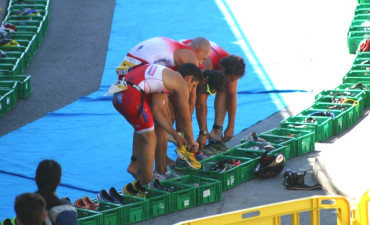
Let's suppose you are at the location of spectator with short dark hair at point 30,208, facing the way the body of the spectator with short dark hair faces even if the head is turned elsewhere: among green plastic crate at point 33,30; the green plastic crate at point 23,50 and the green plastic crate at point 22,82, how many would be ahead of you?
3

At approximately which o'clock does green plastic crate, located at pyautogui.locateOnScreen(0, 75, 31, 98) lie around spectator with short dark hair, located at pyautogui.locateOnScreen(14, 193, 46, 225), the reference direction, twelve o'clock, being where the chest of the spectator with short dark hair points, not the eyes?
The green plastic crate is roughly at 12 o'clock from the spectator with short dark hair.

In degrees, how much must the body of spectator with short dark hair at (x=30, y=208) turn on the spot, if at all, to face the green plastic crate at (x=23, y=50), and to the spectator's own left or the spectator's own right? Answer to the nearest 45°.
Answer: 0° — they already face it

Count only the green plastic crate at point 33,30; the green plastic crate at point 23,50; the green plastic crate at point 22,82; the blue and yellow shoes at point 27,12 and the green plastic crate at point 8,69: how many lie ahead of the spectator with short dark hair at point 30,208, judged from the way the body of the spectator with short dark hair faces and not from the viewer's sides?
5

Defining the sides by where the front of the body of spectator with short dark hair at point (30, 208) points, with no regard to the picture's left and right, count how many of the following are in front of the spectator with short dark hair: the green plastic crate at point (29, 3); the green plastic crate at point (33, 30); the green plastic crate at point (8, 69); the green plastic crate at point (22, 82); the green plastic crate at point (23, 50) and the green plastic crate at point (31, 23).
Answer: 6

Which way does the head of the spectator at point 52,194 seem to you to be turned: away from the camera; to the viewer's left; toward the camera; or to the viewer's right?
away from the camera

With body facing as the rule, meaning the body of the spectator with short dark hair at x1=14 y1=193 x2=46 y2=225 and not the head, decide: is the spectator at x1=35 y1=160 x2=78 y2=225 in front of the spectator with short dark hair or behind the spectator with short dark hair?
in front

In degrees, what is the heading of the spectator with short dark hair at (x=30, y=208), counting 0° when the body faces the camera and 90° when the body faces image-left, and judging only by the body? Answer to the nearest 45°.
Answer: approximately 180°

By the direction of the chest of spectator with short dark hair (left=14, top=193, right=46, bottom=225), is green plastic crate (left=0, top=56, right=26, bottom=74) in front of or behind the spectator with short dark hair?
in front

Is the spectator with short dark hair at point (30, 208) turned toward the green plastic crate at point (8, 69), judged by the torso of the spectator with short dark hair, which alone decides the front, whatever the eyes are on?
yes

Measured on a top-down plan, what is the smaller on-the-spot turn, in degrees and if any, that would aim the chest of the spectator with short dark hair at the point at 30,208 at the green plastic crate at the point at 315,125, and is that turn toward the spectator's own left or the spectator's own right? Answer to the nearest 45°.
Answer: approximately 45° to the spectator's own right

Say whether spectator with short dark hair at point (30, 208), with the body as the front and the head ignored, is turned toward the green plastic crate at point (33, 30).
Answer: yes

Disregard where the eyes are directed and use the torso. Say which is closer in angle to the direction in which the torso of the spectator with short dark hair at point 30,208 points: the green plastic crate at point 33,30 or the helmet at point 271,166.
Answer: the green plastic crate

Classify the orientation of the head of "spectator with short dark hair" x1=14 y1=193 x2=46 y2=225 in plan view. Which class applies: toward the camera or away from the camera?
away from the camera

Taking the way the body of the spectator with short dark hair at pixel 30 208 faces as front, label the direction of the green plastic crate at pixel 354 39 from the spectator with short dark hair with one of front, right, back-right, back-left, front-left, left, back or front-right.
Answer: front-right

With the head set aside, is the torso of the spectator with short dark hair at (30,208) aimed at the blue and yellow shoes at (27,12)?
yes

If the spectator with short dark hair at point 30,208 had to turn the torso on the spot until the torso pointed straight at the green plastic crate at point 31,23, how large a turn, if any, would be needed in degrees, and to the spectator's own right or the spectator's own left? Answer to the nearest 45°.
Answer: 0° — they already face it
